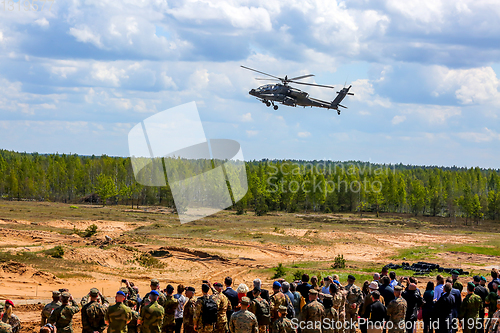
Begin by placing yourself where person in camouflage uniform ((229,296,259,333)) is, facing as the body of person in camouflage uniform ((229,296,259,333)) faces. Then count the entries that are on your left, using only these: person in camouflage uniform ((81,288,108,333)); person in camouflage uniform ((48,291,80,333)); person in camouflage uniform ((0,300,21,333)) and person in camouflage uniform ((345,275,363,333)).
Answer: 3

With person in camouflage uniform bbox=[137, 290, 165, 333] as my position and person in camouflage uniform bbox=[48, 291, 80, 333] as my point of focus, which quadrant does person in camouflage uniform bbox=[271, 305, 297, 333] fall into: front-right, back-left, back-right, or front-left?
back-left

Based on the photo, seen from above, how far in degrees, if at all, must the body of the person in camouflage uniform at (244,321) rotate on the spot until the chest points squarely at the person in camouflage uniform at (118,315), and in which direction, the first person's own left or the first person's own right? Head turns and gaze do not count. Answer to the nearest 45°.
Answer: approximately 90° to the first person's own left

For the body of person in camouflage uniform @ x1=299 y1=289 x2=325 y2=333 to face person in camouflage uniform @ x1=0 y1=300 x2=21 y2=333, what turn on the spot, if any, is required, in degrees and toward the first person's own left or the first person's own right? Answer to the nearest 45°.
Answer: approximately 90° to the first person's own left

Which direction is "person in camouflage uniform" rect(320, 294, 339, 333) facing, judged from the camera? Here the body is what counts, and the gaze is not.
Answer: away from the camera

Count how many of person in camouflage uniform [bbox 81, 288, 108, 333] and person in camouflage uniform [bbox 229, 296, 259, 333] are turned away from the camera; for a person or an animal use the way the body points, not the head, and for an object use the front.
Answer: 2

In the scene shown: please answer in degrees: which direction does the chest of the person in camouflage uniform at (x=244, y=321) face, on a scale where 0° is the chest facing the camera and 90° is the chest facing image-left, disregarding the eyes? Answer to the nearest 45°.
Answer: approximately 180°

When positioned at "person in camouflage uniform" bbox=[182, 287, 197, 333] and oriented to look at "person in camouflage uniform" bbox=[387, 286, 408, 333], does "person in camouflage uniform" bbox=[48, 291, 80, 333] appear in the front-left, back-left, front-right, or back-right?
back-right

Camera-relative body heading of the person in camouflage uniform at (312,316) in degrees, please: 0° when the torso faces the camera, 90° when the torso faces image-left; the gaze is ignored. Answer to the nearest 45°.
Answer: approximately 180°

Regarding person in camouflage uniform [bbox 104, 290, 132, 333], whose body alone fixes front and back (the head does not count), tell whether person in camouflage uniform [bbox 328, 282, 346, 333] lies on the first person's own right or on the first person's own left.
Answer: on the first person's own right

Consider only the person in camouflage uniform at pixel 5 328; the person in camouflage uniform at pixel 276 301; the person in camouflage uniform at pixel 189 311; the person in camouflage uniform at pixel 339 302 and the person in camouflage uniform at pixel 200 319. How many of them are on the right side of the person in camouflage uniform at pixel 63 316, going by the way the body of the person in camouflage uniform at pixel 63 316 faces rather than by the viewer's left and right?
4
